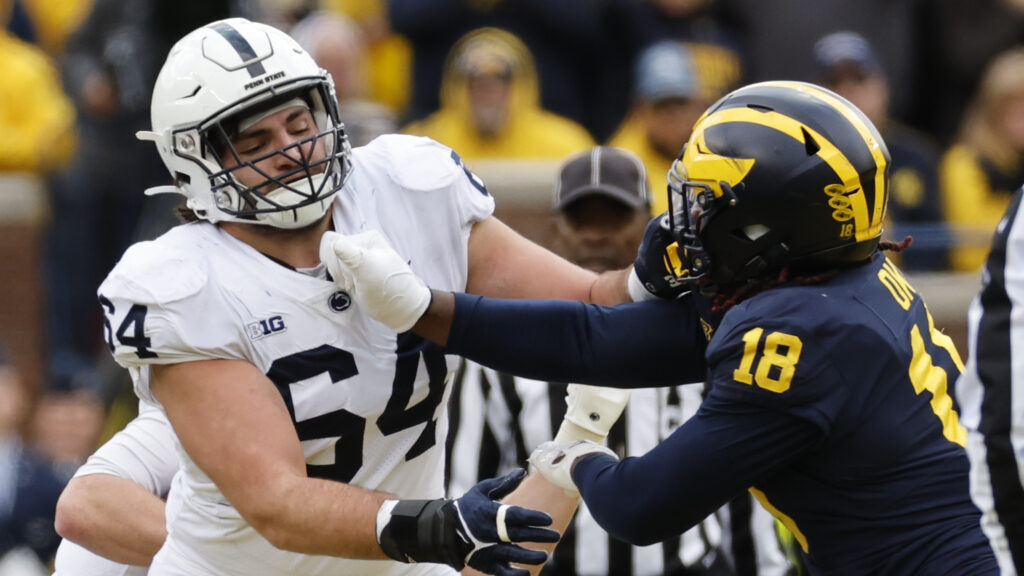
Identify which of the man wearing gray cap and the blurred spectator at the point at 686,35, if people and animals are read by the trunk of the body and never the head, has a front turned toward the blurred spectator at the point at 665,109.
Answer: the blurred spectator at the point at 686,35

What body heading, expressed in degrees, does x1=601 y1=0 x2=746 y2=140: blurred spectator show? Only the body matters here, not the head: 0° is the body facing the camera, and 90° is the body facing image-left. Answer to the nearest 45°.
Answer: approximately 0°

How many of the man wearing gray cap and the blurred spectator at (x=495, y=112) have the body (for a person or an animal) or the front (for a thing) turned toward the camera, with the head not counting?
2

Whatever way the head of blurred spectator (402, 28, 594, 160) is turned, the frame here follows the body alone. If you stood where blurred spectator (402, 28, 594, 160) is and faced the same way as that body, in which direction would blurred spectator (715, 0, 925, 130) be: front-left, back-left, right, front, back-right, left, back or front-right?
left

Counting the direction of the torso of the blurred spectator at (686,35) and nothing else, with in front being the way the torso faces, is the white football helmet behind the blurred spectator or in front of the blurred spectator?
in front

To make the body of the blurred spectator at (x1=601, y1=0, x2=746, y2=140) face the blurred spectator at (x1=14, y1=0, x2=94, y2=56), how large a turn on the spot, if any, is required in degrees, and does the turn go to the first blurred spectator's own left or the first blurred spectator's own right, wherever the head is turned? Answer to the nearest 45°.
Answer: approximately 90° to the first blurred spectator's own right

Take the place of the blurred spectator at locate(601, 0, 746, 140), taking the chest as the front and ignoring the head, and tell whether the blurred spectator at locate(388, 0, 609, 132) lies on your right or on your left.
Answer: on your right

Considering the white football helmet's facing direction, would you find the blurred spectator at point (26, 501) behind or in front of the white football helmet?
behind
